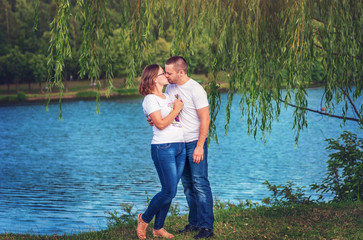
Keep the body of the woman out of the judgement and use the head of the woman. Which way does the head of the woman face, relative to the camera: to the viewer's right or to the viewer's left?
to the viewer's right

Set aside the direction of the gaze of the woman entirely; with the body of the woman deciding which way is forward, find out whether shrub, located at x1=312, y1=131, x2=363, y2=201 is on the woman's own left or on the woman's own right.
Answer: on the woman's own left

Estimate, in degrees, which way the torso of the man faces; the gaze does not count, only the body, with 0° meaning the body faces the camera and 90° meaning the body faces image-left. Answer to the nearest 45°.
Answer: approximately 45°

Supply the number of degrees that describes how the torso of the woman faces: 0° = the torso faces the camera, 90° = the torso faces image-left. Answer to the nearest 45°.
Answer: approximately 315°

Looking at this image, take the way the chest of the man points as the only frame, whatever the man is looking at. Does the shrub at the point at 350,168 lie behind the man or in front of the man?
behind

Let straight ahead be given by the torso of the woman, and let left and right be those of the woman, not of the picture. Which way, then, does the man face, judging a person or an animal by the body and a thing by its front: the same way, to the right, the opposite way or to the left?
to the right
